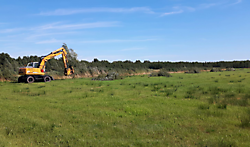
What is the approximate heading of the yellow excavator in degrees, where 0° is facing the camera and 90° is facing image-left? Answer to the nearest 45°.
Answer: approximately 270°
